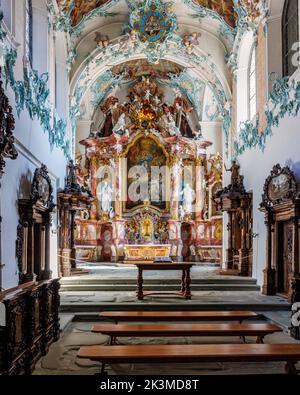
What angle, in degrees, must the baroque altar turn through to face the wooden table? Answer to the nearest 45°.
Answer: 0° — it already faces it

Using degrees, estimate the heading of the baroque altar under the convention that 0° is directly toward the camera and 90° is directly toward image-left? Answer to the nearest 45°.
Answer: approximately 0°

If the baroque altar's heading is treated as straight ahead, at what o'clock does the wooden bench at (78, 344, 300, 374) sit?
The wooden bench is roughly at 12 o'clock from the baroque altar.

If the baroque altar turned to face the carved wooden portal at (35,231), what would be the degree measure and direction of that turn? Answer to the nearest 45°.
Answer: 0° — it already faces it
